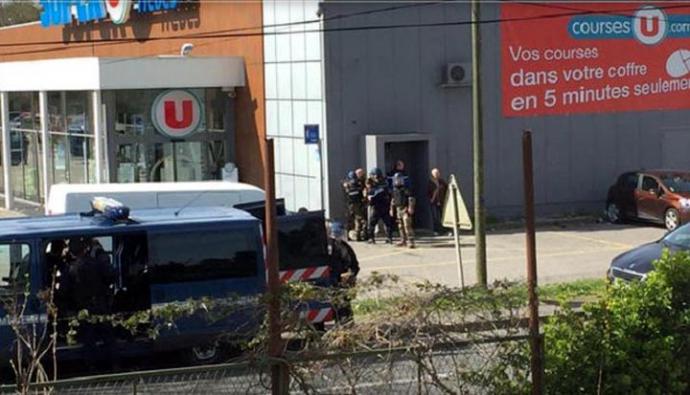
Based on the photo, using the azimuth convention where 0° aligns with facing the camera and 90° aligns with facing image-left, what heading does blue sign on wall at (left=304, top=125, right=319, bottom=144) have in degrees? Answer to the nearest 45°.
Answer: approximately 0°

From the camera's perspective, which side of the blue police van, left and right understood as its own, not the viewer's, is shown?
left

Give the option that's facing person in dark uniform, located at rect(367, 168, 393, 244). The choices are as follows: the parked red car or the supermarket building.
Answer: the supermarket building

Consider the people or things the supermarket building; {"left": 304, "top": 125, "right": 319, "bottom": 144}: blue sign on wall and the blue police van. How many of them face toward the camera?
2

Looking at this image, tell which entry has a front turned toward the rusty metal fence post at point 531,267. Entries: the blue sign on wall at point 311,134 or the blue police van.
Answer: the blue sign on wall

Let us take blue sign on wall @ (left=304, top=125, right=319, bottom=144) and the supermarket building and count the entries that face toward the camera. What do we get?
2

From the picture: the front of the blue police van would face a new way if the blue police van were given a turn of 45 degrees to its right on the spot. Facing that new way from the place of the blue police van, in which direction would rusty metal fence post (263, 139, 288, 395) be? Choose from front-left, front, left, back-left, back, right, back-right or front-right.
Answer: back-left
